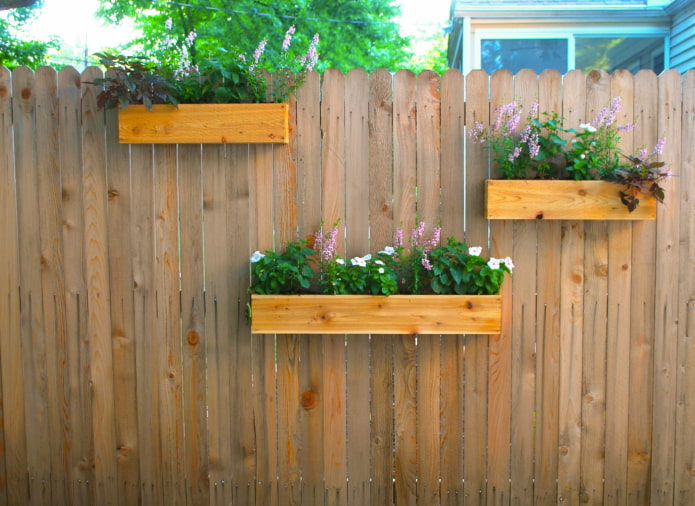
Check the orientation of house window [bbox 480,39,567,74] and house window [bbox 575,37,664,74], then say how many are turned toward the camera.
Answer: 2

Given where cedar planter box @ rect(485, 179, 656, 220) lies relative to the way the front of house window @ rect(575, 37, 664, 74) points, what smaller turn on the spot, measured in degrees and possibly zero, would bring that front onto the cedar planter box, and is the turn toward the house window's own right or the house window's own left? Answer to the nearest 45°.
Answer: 0° — it already faces it

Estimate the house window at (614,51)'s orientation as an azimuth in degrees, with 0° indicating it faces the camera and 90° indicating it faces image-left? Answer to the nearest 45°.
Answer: approximately 0°

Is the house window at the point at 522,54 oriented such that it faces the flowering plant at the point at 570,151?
yes

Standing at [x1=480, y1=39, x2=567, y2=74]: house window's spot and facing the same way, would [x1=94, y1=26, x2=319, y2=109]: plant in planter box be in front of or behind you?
in front

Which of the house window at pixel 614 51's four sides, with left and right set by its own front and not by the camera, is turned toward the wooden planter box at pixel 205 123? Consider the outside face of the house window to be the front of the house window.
front

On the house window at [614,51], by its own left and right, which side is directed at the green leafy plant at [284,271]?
front

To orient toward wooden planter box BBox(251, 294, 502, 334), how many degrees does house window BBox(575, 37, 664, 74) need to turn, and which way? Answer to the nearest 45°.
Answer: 0° — it already faces it

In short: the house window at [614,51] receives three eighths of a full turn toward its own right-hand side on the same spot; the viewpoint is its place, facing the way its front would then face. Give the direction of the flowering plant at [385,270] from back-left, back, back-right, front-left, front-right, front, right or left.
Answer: back-left

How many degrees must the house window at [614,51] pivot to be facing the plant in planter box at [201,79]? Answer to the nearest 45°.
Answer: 0° — it already faces it
